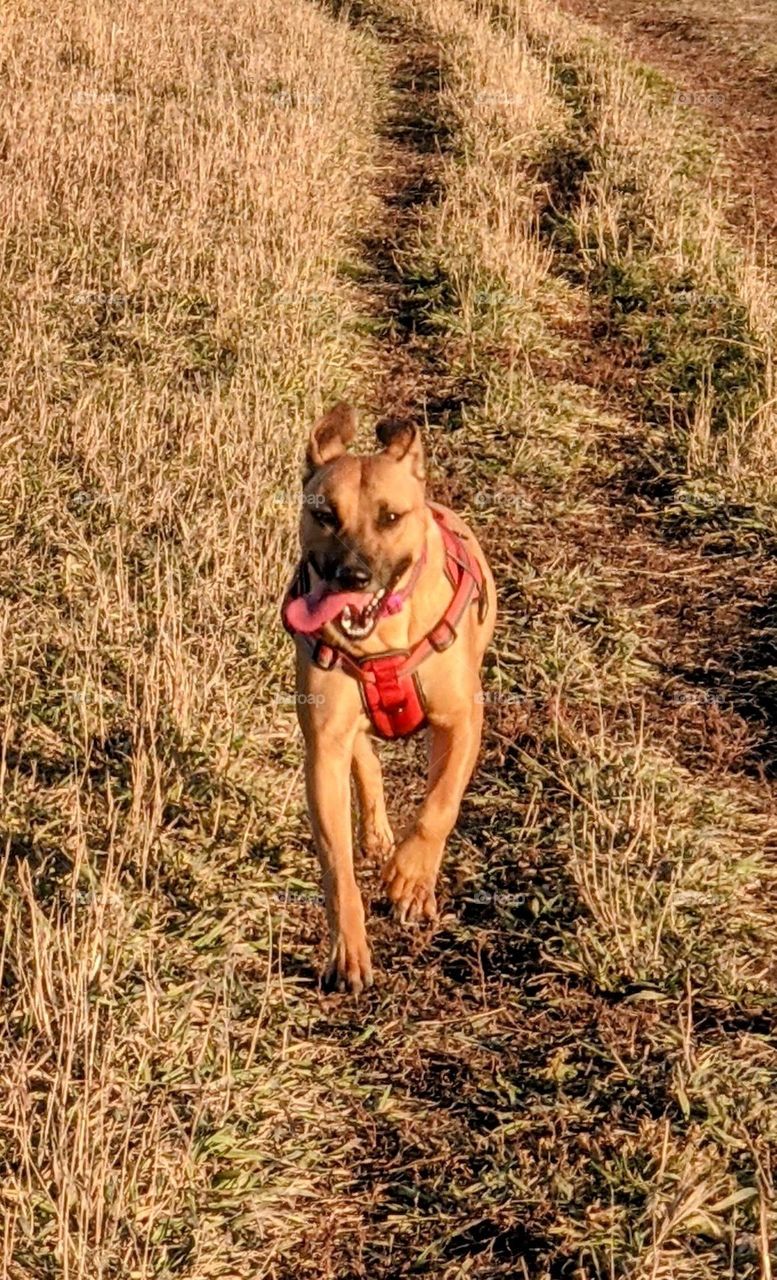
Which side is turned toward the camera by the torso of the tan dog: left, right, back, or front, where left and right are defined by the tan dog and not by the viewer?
front
